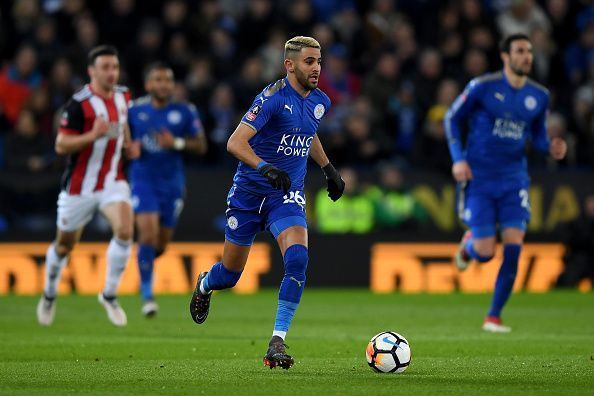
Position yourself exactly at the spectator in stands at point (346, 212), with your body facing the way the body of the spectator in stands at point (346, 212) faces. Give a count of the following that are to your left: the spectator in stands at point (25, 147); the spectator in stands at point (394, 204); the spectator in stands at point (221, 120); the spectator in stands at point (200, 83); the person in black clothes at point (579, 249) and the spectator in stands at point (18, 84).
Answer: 2

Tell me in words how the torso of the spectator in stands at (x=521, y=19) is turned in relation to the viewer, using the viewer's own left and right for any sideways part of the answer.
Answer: facing the viewer

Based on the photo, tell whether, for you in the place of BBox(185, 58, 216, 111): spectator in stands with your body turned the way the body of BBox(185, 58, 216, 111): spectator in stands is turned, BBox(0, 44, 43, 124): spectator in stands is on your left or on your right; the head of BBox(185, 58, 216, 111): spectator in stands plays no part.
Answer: on your right

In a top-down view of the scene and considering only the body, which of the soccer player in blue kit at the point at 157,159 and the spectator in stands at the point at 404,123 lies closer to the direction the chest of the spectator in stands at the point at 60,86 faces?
the soccer player in blue kit

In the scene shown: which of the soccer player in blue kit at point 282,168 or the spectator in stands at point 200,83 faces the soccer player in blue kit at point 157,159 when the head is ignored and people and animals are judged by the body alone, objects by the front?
the spectator in stands

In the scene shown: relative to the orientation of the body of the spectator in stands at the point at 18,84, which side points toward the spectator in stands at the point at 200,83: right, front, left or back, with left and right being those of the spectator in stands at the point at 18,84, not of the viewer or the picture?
left

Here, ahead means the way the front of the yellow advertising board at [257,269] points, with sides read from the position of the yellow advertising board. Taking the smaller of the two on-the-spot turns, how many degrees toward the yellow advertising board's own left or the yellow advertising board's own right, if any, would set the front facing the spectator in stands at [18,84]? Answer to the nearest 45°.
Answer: approximately 180°
